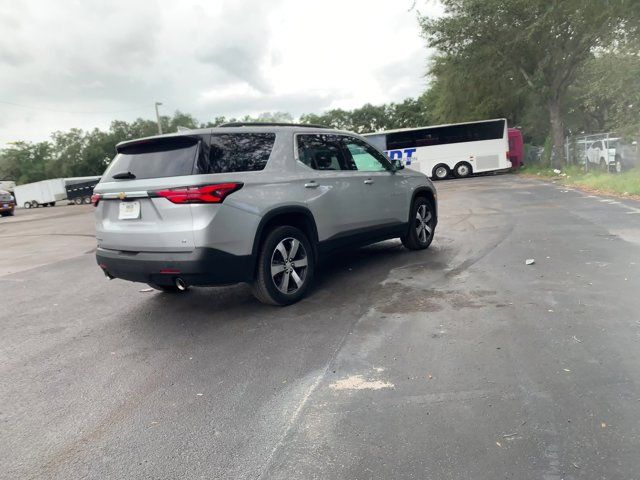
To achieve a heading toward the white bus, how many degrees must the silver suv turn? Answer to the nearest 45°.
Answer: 0° — it already faces it

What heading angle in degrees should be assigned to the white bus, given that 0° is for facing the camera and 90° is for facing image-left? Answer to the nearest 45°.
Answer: approximately 90°

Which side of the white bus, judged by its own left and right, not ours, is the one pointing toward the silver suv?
left

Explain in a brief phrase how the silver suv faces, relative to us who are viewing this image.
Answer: facing away from the viewer and to the right of the viewer

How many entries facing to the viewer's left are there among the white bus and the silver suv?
1

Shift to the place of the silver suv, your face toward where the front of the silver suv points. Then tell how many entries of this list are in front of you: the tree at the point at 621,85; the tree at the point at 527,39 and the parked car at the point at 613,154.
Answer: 3

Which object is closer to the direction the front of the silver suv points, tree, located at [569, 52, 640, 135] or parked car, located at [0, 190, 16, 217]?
the tree

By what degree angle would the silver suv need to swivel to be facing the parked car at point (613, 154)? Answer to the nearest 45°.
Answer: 0° — it already faces it

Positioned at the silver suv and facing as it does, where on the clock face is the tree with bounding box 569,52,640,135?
The tree is roughly at 12 o'clock from the silver suv.
